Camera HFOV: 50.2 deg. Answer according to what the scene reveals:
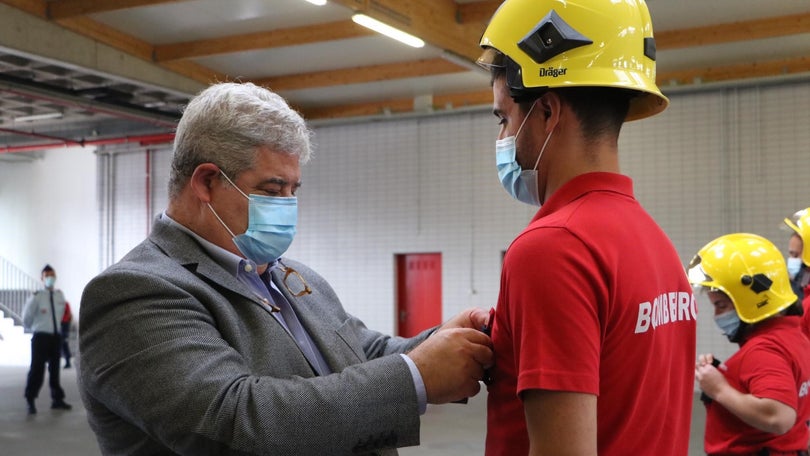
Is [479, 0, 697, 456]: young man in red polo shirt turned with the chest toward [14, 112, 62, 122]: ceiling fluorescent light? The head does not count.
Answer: yes

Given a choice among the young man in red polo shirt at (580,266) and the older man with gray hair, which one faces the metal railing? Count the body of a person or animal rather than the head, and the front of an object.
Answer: the young man in red polo shirt

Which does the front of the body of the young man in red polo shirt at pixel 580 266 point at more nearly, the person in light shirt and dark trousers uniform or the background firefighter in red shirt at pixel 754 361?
the person in light shirt and dark trousers uniform

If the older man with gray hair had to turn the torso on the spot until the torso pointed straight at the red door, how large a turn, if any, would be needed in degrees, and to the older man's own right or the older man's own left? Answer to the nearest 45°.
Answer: approximately 135° to the older man's own left

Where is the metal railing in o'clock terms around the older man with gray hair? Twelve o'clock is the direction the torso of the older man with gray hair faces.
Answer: The metal railing is roughly at 7 o'clock from the older man with gray hair.

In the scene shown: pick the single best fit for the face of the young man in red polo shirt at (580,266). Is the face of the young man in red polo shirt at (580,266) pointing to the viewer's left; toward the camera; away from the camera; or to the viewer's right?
to the viewer's left

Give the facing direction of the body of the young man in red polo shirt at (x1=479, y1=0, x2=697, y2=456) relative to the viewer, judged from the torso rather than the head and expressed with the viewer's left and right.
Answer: facing away from the viewer and to the left of the viewer

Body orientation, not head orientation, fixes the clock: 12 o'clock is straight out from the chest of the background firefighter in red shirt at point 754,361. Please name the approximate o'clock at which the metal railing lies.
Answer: The metal railing is roughly at 1 o'clock from the background firefighter in red shirt.

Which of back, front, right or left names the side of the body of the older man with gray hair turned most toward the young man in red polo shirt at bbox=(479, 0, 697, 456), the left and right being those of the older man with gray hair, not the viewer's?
front

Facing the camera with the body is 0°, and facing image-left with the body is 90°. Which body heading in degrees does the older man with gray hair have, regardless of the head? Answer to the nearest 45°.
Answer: approximately 315°

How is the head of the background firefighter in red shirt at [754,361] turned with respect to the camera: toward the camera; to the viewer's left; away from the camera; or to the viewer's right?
to the viewer's left

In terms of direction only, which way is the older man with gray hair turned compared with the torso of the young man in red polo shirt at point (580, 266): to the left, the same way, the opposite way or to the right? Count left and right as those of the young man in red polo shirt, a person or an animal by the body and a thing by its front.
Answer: the opposite way

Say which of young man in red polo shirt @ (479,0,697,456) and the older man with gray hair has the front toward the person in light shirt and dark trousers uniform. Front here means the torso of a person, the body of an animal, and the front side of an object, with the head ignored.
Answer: the young man in red polo shirt

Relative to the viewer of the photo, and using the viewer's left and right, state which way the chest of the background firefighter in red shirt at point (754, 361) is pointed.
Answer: facing to the left of the viewer

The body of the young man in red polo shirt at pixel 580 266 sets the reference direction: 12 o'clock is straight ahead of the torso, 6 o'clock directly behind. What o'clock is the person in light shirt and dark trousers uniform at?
The person in light shirt and dark trousers uniform is roughly at 12 o'clock from the young man in red polo shirt.

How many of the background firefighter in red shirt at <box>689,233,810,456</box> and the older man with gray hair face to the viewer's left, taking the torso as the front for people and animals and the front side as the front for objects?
1

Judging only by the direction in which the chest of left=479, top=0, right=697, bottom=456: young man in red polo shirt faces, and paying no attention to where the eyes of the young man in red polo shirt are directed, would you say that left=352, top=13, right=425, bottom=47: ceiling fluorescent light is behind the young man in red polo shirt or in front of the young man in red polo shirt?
in front

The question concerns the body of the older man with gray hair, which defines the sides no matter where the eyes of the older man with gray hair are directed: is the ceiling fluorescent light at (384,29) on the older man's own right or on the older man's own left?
on the older man's own left

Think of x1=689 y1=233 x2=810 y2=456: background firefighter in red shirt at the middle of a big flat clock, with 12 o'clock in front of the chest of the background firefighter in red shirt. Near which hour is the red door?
The red door is roughly at 2 o'clock from the background firefighter in red shirt.
